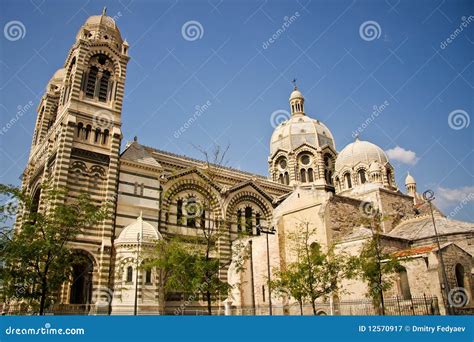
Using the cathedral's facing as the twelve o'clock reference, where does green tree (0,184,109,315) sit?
The green tree is roughly at 11 o'clock from the cathedral.

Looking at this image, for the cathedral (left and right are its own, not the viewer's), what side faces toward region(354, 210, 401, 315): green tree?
left

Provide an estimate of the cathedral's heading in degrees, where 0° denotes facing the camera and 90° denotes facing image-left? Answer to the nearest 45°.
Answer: approximately 45°
